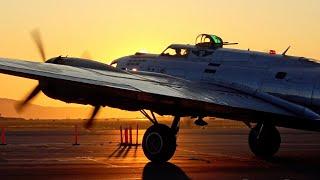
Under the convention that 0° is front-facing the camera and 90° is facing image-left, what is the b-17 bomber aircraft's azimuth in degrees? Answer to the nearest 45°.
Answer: approximately 135°
